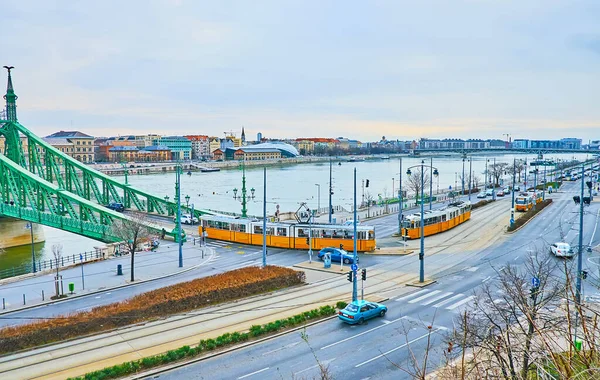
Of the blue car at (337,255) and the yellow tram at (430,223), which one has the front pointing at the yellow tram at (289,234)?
the yellow tram at (430,223)

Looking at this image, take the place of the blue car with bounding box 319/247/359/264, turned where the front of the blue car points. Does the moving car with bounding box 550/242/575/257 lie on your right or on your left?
on your left

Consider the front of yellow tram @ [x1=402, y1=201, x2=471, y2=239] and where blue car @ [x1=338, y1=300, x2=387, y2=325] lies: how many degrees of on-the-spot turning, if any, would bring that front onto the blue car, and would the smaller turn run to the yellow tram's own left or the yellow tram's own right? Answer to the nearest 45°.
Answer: approximately 45° to the yellow tram's own left
